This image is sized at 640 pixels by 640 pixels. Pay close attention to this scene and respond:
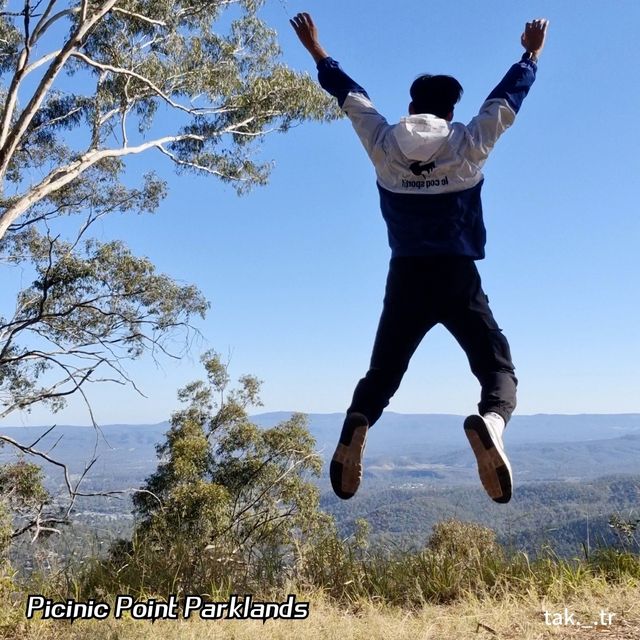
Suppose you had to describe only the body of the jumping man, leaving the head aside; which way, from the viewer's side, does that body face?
away from the camera

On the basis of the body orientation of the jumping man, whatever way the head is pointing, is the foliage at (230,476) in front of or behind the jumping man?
in front

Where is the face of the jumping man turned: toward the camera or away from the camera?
away from the camera
